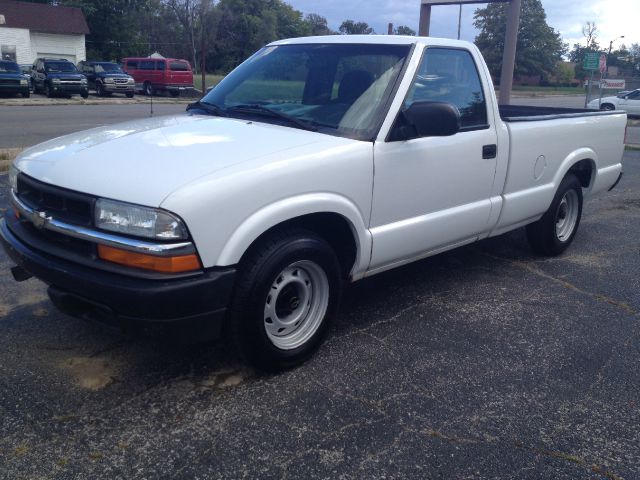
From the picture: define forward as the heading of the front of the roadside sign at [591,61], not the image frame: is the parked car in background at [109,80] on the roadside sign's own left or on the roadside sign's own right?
on the roadside sign's own right

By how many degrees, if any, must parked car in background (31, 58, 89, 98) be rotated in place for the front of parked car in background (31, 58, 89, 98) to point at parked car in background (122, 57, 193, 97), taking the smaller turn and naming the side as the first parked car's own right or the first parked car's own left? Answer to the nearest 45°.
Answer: approximately 90° to the first parked car's own left

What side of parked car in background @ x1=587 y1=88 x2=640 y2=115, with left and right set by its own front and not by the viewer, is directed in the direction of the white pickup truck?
left

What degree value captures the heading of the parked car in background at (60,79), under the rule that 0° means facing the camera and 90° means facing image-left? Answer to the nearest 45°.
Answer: approximately 315°

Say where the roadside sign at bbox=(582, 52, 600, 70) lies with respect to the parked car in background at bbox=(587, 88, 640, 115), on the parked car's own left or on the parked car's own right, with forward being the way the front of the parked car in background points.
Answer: on the parked car's own left

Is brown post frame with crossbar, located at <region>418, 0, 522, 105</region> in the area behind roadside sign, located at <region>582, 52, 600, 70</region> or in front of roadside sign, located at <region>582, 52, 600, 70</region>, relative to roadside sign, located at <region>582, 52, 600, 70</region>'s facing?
in front

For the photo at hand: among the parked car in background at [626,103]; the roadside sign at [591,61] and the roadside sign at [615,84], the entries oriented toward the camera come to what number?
2

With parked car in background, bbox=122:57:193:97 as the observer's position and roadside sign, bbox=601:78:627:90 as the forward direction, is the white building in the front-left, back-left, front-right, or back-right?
back-left

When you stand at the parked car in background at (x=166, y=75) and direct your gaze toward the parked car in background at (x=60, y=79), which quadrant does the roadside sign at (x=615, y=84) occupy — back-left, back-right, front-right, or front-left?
back-left

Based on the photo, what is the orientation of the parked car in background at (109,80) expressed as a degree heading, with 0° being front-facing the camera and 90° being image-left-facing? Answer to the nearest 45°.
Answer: approximately 315°

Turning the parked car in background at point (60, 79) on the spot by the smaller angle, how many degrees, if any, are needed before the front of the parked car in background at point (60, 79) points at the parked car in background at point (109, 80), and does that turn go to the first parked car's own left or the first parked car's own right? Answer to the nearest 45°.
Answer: approximately 90° to the first parked car's own left

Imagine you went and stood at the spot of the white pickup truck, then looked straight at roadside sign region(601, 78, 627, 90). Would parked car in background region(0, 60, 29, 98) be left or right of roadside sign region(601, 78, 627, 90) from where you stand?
left
